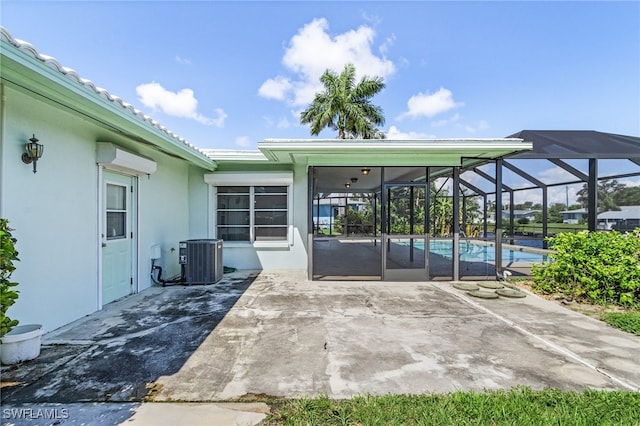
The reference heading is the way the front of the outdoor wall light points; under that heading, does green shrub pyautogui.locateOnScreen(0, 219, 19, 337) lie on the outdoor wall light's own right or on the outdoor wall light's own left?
on the outdoor wall light's own right

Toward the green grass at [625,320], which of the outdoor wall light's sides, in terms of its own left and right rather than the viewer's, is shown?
front

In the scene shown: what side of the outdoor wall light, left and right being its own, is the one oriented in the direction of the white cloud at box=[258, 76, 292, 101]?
left

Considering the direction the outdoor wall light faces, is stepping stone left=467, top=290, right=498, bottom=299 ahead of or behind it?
ahead

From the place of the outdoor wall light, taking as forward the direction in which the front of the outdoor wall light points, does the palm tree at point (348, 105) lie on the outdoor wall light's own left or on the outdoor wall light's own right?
on the outdoor wall light's own left

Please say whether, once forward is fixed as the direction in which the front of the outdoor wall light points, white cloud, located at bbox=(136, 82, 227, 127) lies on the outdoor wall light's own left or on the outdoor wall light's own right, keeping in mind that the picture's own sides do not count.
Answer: on the outdoor wall light's own left

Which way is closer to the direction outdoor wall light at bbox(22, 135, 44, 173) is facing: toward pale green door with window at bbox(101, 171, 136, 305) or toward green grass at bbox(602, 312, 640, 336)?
the green grass
